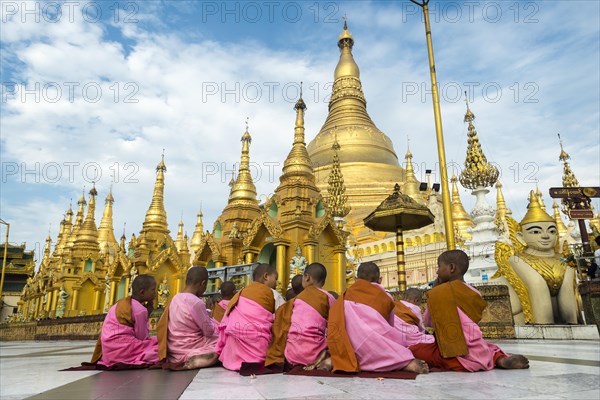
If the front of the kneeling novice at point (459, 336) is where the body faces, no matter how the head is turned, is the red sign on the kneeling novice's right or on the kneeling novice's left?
on the kneeling novice's right

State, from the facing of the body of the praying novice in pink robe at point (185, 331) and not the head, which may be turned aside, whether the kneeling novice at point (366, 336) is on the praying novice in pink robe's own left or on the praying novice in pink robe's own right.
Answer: on the praying novice in pink robe's own right

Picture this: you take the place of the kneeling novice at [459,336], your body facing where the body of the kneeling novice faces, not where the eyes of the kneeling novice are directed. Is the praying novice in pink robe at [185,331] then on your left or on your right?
on your left

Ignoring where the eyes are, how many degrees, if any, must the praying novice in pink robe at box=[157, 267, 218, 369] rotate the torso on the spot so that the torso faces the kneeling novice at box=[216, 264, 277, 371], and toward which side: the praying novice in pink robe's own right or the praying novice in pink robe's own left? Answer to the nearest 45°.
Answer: approximately 90° to the praying novice in pink robe's own right

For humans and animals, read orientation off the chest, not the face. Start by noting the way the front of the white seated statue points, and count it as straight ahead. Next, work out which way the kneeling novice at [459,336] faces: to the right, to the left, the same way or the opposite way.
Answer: the opposite way

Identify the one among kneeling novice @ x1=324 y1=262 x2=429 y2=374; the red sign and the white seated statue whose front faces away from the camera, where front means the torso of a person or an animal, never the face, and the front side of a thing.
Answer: the kneeling novice

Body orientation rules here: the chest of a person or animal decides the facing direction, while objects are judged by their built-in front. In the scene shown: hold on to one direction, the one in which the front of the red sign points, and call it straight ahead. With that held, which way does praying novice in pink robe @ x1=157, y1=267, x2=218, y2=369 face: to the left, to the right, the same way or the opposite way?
the opposite way

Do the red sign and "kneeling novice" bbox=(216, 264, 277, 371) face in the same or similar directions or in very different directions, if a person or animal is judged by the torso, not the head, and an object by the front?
very different directions

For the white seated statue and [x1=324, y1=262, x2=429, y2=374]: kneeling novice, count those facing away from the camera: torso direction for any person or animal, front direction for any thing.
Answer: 1

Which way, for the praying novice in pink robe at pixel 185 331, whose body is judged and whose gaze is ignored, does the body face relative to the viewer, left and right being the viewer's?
facing away from the viewer and to the right of the viewer

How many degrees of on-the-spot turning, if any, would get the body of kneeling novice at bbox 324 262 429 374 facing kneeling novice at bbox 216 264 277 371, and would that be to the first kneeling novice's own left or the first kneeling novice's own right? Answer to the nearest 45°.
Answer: approximately 90° to the first kneeling novice's own left

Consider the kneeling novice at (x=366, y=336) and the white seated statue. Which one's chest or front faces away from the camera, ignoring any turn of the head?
the kneeling novice

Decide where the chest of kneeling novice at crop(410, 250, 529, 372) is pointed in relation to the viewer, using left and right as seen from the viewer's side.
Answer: facing away from the viewer and to the left of the viewer

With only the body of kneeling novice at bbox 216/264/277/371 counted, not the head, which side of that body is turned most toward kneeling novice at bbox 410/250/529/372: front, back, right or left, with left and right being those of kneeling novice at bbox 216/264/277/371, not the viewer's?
right
